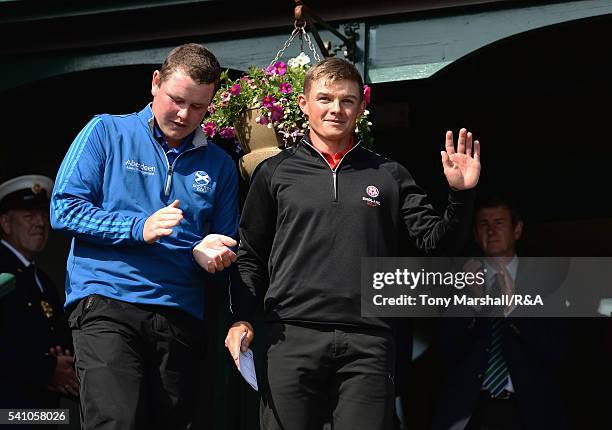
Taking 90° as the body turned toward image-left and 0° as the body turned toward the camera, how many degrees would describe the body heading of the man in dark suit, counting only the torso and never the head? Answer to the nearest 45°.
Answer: approximately 0°

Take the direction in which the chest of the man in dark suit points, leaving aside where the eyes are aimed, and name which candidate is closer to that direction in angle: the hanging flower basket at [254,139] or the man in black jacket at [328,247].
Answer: the man in black jacket

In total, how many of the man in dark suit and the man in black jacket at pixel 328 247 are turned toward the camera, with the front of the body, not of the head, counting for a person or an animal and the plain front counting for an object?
2

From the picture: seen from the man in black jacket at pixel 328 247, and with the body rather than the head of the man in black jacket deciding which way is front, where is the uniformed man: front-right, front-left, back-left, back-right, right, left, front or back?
back-right

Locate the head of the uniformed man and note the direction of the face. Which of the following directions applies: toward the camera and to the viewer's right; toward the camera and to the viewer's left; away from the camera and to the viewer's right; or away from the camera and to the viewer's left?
toward the camera and to the viewer's right

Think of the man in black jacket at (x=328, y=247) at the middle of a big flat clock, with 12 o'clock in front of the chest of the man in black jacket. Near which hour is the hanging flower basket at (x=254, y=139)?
The hanging flower basket is roughly at 5 o'clock from the man in black jacket.

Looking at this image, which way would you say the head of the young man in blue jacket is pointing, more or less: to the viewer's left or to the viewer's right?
to the viewer's right

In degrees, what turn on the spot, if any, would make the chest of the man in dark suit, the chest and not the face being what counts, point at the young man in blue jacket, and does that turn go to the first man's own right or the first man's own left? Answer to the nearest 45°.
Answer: approximately 45° to the first man's own right

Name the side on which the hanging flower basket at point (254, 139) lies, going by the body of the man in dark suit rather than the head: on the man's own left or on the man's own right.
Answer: on the man's own right

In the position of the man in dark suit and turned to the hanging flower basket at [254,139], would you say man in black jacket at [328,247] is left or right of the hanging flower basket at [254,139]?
left
